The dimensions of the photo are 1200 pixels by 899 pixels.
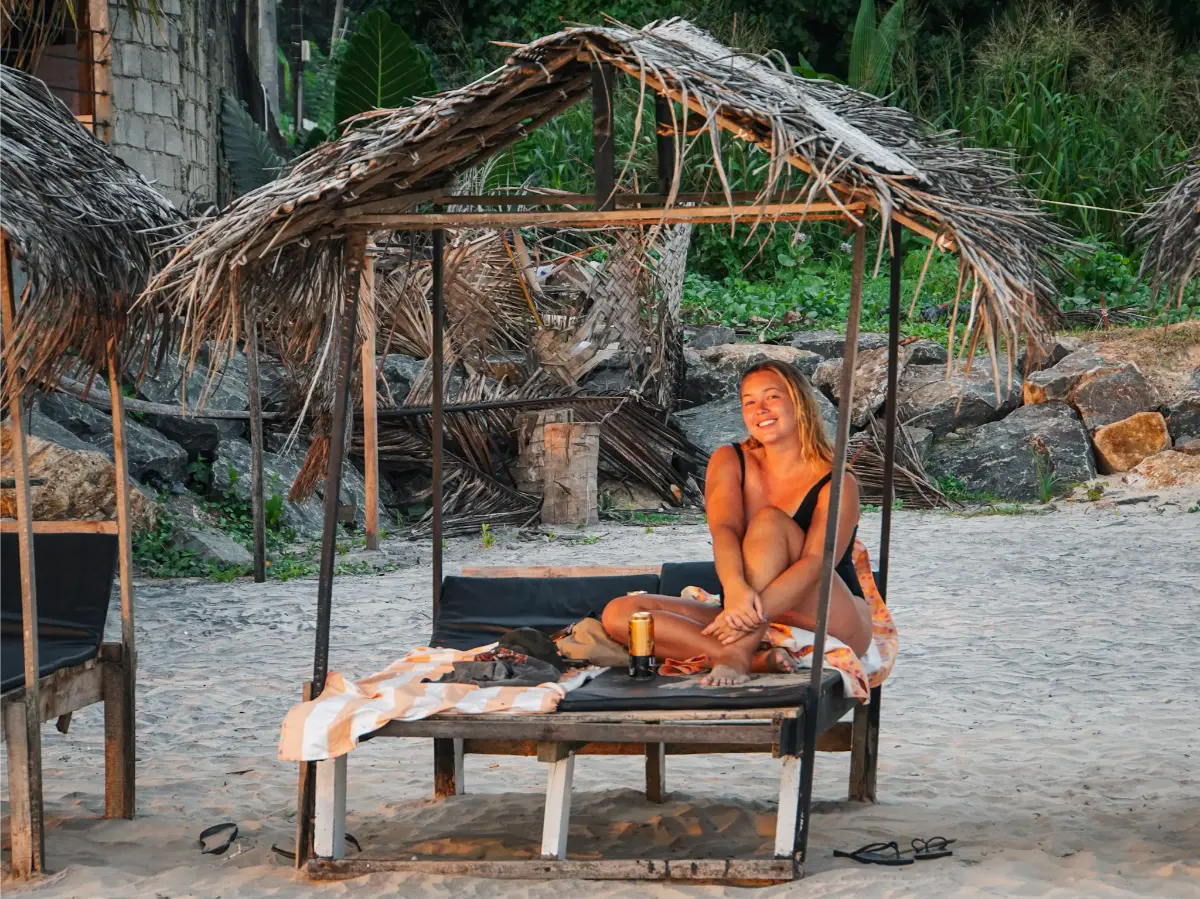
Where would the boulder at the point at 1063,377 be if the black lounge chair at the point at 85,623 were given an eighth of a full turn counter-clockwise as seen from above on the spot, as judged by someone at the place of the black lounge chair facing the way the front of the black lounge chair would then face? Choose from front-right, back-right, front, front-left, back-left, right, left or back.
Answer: back-left

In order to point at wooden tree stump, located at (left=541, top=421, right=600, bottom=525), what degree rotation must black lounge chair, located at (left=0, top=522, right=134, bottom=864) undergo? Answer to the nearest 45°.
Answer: approximately 180°

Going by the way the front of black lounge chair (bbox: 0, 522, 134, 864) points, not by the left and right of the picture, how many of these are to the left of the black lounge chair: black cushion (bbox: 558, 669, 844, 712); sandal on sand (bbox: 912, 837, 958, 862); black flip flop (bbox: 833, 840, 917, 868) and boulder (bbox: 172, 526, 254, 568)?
3

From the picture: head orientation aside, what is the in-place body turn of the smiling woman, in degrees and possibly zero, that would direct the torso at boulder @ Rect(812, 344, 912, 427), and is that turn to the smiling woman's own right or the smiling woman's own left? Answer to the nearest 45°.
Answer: approximately 135° to the smiling woman's own right

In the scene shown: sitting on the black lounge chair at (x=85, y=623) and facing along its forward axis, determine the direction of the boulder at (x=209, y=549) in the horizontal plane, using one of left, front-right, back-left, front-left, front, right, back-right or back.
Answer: back-right

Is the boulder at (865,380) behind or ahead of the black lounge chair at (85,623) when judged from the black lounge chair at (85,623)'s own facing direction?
behind

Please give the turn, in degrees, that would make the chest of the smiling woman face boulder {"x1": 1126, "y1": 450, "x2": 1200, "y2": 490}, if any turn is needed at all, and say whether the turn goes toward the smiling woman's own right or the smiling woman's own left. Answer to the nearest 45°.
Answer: approximately 180°

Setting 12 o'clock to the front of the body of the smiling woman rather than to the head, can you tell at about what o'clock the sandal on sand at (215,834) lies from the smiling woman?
The sandal on sand is roughly at 1 o'clock from the smiling woman.

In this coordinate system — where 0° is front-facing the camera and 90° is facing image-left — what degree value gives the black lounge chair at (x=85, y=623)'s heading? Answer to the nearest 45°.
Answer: approximately 45°
